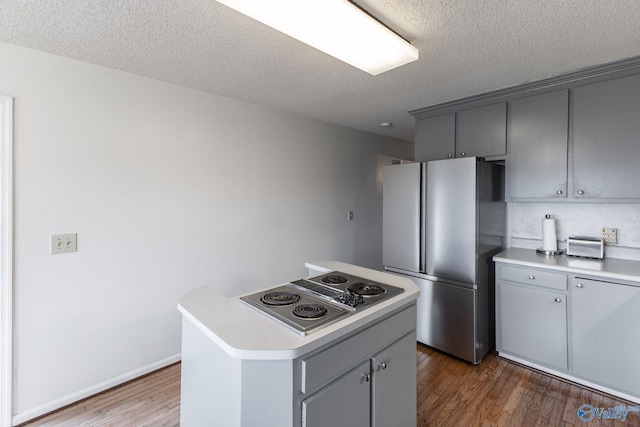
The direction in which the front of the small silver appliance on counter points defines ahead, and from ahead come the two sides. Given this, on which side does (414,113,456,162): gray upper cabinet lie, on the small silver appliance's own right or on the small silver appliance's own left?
on the small silver appliance's own right

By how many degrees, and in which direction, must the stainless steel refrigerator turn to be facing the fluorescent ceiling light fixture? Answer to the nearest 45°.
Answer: approximately 45° to its left

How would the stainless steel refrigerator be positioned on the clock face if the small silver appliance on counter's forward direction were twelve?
The stainless steel refrigerator is roughly at 2 o'clock from the small silver appliance on counter.

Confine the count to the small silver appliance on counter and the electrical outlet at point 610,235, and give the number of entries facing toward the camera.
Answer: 2
